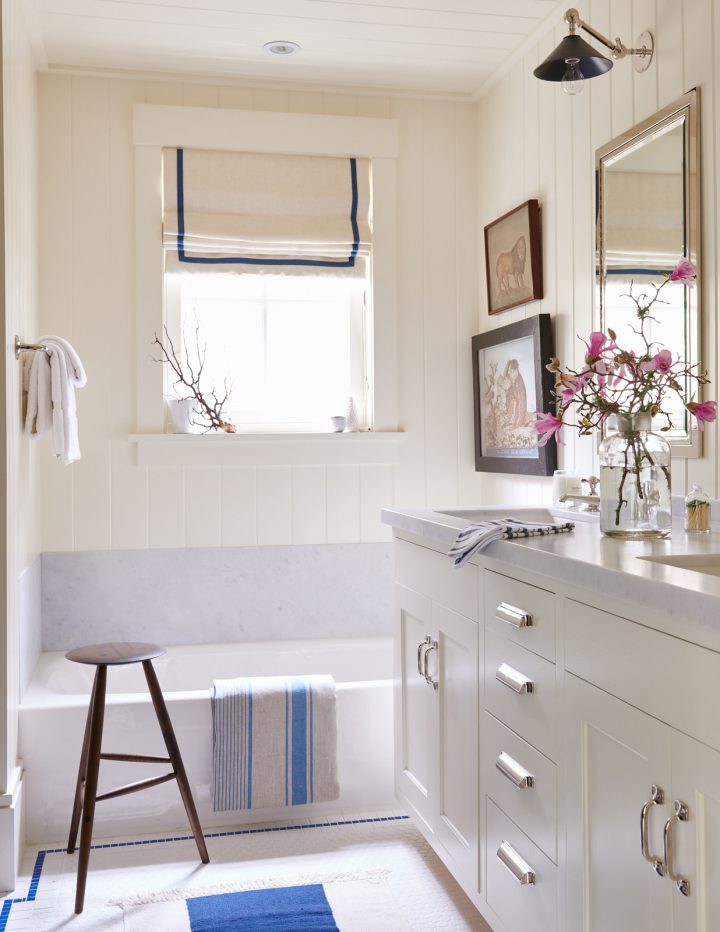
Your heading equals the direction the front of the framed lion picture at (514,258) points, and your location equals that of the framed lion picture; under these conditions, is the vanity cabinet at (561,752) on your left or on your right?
on your left

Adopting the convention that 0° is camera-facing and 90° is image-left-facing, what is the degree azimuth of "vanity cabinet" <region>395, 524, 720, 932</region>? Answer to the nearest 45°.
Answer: approximately 45°

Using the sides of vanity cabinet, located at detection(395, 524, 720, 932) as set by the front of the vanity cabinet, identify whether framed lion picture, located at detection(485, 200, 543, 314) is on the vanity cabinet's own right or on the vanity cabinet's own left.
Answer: on the vanity cabinet's own right
